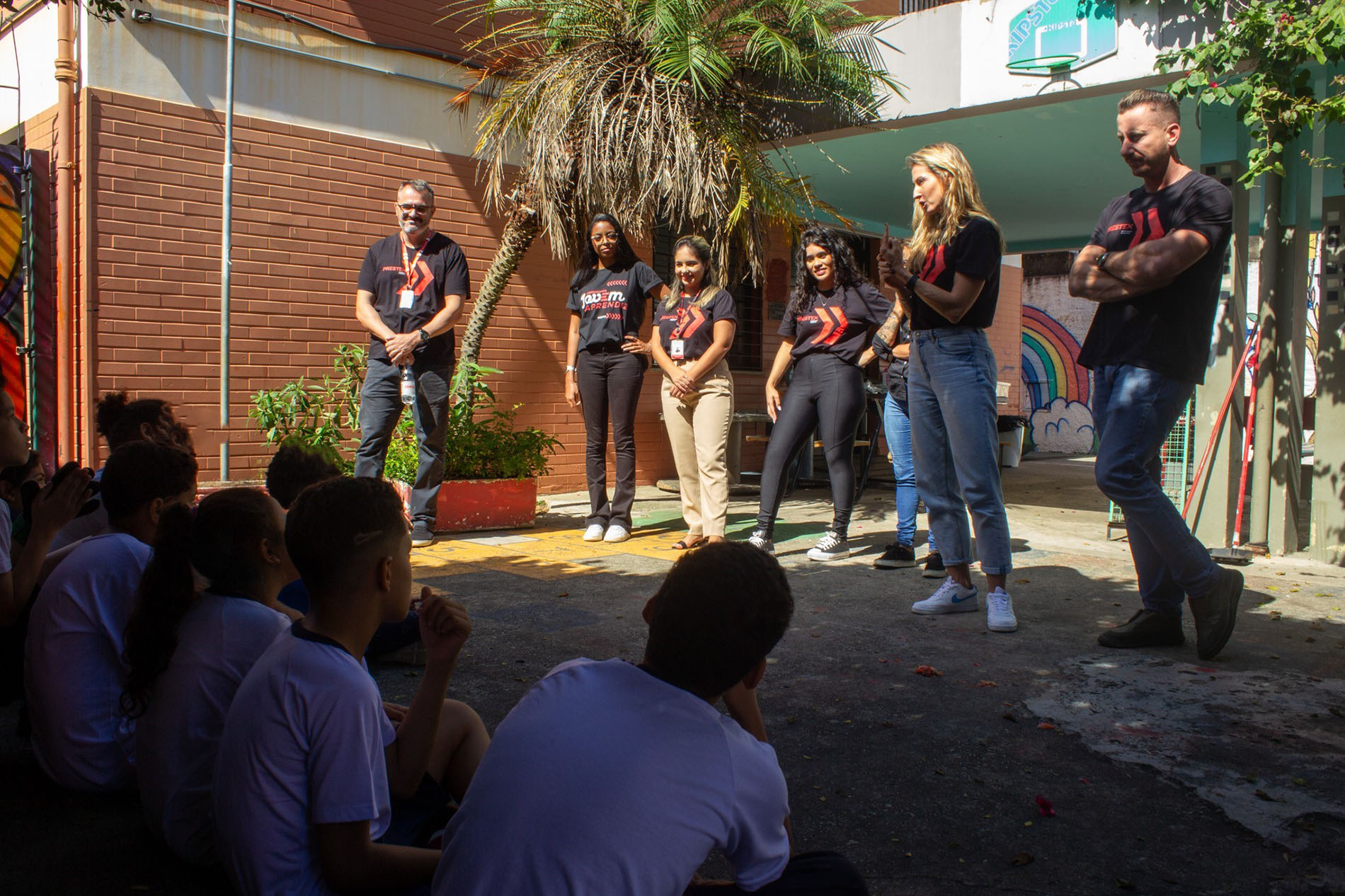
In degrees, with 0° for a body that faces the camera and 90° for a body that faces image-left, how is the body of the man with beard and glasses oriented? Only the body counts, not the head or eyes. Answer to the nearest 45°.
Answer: approximately 0°

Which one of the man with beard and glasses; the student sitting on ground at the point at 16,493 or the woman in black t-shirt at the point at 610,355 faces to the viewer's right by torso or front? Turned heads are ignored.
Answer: the student sitting on ground

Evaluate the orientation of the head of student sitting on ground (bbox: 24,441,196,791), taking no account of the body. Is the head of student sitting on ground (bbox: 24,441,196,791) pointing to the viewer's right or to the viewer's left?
to the viewer's right

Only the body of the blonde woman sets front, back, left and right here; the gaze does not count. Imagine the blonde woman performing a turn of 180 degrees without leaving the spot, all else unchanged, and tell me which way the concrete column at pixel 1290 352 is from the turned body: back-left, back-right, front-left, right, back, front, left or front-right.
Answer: front

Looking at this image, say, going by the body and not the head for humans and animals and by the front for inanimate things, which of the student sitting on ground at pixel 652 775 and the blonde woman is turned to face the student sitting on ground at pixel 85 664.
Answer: the blonde woman

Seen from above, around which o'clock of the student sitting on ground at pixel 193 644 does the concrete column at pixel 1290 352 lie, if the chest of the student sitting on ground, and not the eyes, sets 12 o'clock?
The concrete column is roughly at 1 o'clock from the student sitting on ground.

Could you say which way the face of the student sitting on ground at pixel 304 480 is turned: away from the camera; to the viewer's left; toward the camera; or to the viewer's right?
away from the camera

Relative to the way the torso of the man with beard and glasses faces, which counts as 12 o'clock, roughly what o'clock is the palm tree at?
The palm tree is roughly at 8 o'clock from the man with beard and glasses.

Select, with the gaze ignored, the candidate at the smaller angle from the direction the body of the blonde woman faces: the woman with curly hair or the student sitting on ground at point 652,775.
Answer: the student sitting on ground

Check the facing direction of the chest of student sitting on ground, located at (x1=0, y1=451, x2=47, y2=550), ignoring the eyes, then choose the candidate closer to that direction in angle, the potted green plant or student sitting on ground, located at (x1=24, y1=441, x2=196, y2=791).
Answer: the potted green plant

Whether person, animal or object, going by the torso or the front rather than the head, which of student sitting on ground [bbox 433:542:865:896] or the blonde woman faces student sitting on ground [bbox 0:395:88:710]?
the blonde woman

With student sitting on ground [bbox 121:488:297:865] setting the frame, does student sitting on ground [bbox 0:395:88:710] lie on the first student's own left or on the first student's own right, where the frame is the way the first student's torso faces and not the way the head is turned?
on the first student's own left

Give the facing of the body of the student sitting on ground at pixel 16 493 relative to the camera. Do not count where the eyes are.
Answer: to the viewer's right

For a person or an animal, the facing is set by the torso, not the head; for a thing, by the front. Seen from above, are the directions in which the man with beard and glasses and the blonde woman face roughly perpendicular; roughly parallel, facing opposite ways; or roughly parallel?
roughly perpendicular
